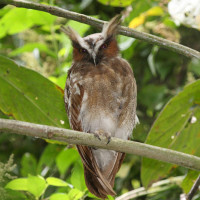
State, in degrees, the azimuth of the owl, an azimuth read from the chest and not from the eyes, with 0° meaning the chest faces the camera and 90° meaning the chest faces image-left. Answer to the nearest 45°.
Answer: approximately 0°

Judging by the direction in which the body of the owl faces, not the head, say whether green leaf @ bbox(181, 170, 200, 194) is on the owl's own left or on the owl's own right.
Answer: on the owl's own left

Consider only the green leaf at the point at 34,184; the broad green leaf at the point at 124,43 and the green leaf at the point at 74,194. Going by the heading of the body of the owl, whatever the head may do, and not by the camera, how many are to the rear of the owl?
1

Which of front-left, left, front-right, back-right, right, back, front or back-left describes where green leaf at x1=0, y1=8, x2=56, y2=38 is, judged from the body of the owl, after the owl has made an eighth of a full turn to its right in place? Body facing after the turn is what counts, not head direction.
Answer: right
